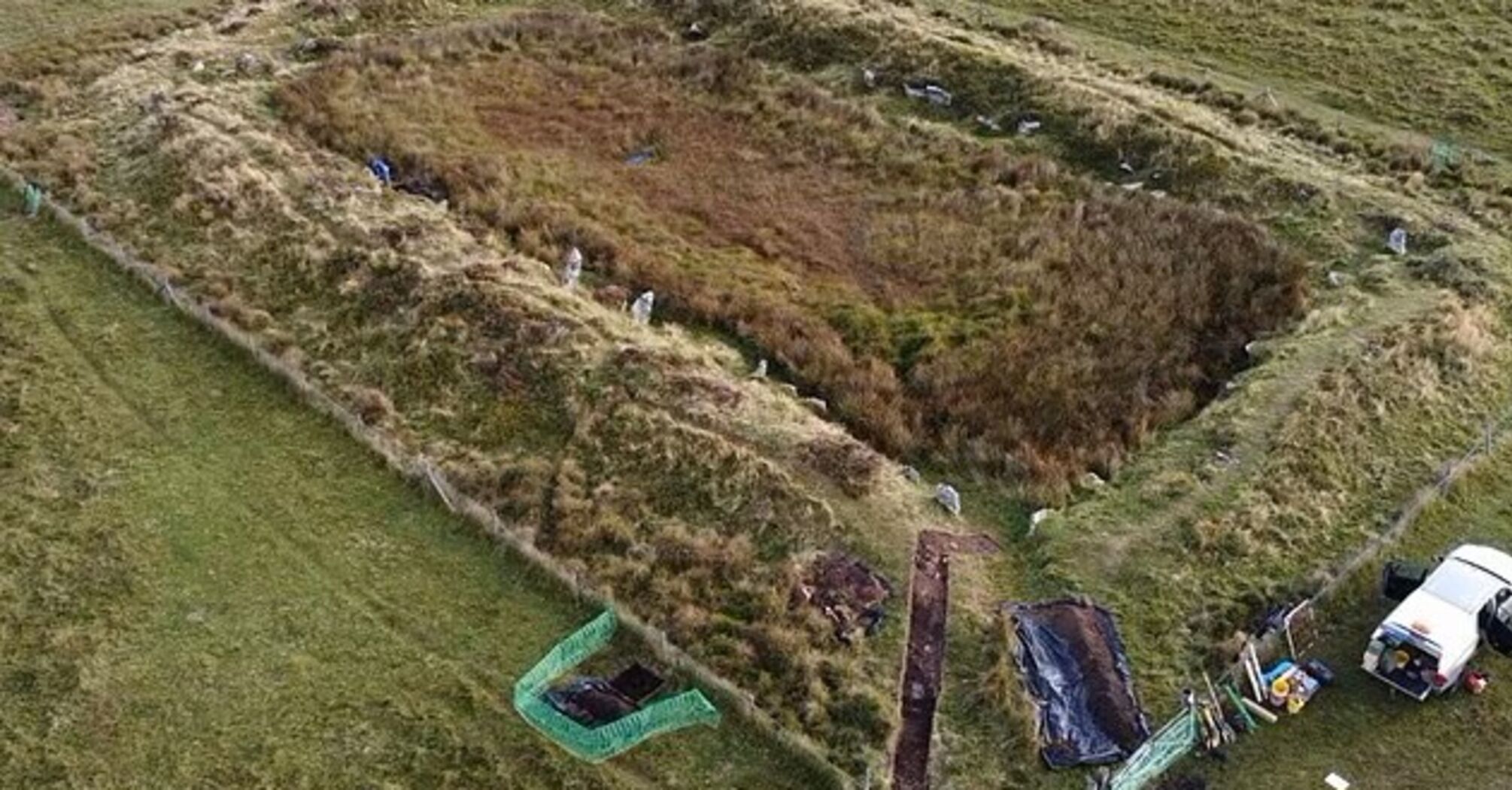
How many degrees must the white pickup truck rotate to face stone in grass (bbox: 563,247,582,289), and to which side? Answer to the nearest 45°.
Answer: approximately 135° to its left

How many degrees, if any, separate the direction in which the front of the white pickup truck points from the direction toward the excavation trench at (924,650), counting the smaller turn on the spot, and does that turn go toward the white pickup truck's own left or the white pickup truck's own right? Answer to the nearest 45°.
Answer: approximately 180°

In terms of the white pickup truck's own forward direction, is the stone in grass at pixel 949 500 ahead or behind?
behind

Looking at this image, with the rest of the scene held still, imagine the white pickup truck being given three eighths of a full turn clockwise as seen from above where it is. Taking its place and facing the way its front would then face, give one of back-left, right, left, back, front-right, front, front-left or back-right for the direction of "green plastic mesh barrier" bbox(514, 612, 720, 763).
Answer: front-right

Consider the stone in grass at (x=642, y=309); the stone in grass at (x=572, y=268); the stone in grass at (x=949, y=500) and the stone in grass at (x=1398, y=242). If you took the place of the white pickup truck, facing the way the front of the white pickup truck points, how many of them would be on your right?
0

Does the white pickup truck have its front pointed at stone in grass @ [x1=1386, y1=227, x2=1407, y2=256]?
no

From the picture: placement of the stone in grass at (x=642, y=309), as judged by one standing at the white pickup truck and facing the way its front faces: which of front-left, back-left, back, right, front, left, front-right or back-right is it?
back-left

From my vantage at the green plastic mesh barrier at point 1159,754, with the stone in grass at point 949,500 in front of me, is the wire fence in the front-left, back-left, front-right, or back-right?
front-left

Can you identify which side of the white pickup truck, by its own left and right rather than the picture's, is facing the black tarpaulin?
back

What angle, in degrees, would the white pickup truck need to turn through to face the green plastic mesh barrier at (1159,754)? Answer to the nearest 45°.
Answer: approximately 180°

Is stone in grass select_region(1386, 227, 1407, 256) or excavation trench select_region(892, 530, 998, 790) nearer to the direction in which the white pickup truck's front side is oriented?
the stone in grass

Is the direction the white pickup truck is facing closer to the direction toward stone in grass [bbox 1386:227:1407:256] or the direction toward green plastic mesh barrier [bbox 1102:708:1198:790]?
the stone in grass

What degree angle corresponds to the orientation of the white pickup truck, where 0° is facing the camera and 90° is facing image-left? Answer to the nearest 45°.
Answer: approximately 225°
